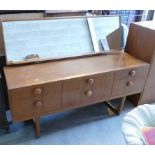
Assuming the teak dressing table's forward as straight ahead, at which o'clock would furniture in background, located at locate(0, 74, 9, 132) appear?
The furniture in background is roughly at 4 o'clock from the teak dressing table.

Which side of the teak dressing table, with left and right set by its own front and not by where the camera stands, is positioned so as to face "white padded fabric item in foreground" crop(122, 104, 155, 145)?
front

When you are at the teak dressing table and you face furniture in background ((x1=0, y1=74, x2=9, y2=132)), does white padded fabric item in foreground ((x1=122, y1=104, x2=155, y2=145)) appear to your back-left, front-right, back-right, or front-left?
back-left

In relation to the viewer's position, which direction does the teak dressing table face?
facing the viewer and to the right of the viewer

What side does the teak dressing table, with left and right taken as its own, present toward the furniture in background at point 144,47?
left
